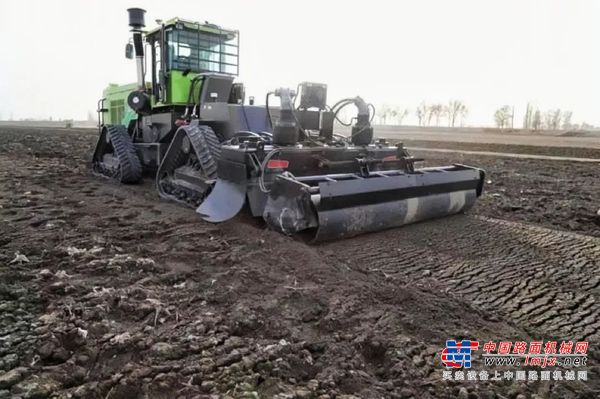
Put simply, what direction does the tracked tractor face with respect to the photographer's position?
facing away from the viewer and to the left of the viewer
